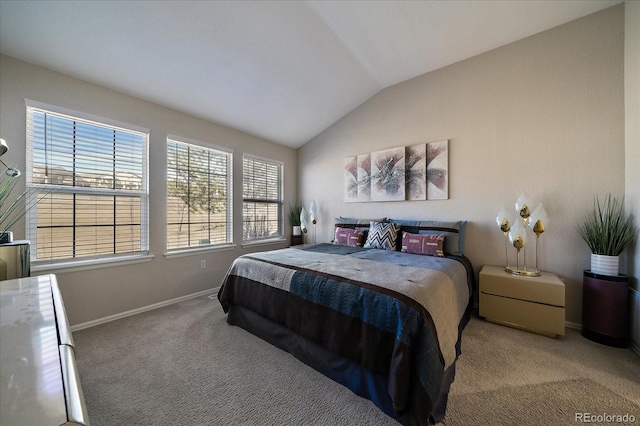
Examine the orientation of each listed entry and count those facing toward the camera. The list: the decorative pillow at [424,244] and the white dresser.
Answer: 1

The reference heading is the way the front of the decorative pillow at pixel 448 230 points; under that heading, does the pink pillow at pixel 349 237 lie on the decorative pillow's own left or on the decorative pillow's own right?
on the decorative pillow's own right

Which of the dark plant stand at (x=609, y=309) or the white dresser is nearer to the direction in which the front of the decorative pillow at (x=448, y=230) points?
the white dresser

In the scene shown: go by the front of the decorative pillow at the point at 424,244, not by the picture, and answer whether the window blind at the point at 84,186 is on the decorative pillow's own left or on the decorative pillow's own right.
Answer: on the decorative pillow's own right

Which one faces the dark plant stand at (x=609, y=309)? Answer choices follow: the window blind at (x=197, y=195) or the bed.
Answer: the window blind

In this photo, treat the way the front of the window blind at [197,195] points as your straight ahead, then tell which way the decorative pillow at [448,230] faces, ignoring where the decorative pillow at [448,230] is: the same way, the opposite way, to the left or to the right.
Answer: to the right

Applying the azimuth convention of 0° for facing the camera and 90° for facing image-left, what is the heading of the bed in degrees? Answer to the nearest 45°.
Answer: approximately 45°

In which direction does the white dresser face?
to the viewer's right

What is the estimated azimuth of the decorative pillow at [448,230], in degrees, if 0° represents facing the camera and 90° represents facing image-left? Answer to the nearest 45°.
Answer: approximately 0°

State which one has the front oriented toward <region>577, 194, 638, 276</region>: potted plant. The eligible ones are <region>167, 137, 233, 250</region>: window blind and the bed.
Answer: the window blind

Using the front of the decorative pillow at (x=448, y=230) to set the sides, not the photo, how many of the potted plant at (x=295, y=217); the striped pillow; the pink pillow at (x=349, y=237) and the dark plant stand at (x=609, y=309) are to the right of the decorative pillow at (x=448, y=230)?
3

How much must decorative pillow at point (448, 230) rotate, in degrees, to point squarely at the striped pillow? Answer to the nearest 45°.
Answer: approximately 90° to its right
